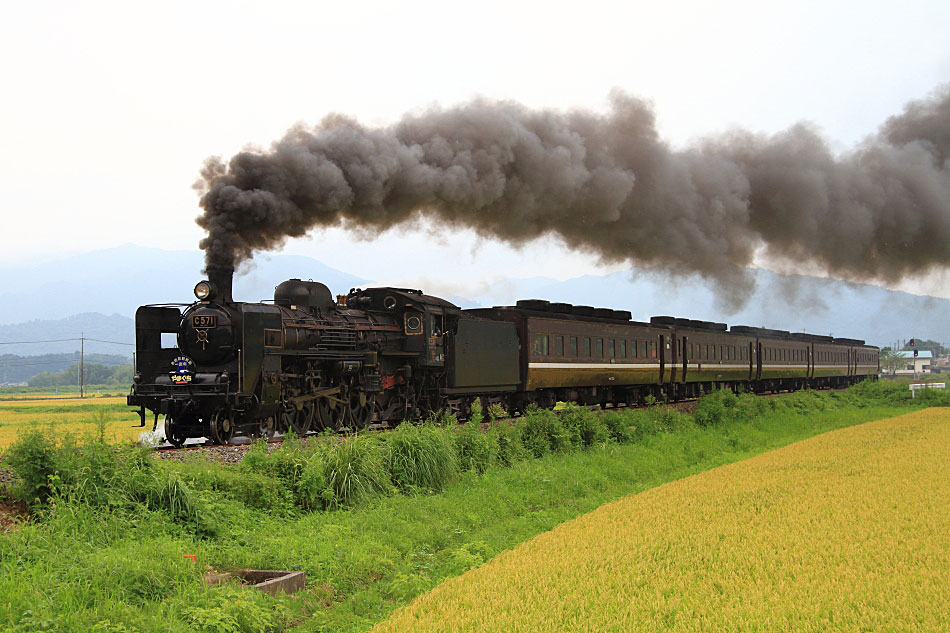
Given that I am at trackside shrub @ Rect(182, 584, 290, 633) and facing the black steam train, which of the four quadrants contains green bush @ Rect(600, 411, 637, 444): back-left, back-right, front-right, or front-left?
front-right

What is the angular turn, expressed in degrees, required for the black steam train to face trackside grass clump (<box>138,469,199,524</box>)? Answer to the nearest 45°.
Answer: approximately 45° to its left

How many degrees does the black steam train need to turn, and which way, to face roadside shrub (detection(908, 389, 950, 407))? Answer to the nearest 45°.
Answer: approximately 180°

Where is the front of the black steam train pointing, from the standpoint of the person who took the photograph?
facing the viewer and to the left of the viewer

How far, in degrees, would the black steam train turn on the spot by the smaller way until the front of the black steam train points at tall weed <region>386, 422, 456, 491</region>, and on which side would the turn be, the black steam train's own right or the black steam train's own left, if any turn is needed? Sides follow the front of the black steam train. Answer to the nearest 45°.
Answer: approximately 45° to the black steam train's own left

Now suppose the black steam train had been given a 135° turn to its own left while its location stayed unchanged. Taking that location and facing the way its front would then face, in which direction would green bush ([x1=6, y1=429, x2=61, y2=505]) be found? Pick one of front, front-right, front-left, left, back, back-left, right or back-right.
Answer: right

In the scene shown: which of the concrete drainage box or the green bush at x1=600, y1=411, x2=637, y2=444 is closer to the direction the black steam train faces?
the concrete drainage box

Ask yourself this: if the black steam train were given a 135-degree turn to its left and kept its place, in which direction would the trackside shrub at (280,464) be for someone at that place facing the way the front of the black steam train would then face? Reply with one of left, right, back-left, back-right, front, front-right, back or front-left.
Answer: right

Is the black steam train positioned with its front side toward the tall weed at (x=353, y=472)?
no

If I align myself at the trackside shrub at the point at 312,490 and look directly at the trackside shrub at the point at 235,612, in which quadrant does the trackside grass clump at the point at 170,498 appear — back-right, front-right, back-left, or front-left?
front-right

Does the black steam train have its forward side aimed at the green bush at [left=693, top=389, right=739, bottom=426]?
no

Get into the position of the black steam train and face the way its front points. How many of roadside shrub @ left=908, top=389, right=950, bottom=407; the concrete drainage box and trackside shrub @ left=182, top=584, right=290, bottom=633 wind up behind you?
1

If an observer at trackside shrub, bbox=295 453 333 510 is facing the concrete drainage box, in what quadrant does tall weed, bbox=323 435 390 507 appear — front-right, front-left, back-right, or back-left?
back-left

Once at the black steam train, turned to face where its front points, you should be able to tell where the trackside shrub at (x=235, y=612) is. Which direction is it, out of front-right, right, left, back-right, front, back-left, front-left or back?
front-left

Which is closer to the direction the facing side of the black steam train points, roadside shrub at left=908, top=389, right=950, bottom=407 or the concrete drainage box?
the concrete drainage box

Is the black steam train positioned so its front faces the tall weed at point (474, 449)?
no
